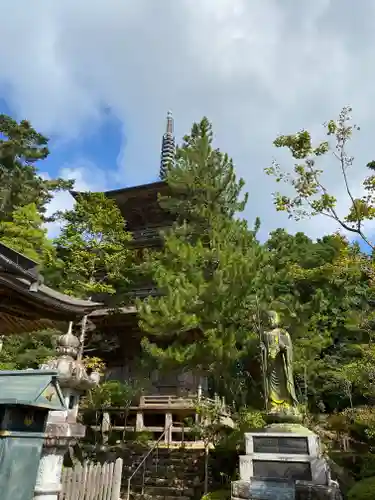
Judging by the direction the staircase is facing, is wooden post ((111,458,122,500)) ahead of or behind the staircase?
ahead

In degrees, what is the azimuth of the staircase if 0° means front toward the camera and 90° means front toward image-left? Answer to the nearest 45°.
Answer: approximately 0°

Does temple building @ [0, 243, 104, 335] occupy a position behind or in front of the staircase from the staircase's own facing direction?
in front

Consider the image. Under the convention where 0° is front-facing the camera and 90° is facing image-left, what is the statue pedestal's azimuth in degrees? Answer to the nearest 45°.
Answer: approximately 0°

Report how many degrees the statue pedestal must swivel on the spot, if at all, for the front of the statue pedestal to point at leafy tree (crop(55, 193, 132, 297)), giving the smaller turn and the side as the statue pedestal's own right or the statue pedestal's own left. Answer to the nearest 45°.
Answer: approximately 135° to the statue pedestal's own right

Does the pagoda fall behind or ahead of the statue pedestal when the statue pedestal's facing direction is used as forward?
behind

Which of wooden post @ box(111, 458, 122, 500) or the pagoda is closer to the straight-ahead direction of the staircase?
the wooden post

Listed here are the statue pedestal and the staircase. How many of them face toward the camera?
2
